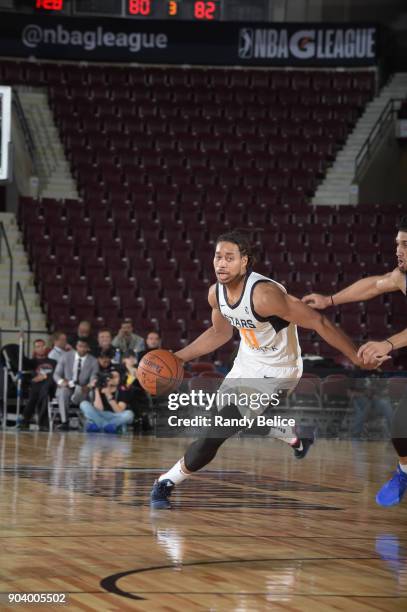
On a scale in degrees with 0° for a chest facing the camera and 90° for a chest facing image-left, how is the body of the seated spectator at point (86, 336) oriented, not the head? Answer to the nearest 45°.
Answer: approximately 0°

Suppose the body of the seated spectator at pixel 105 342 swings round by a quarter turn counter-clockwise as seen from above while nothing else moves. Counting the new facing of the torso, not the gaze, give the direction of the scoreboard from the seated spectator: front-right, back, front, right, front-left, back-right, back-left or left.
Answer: left

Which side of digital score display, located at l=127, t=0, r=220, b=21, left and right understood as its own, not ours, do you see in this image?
front

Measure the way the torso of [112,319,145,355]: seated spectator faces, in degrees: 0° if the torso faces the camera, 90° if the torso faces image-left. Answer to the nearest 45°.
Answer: approximately 0°

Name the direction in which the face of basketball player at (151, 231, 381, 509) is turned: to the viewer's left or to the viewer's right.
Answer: to the viewer's left

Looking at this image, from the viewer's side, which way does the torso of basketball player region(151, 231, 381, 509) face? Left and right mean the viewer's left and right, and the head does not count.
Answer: facing the viewer and to the left of the viewer

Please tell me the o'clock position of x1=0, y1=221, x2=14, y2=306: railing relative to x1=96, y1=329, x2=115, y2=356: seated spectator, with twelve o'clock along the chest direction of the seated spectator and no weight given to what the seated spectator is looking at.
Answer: The railing is roughly at 5 o'clock from the seated spectator.

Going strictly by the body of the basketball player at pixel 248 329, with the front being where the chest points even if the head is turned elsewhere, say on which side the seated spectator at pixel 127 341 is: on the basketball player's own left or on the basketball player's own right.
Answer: on the basketball player's own right

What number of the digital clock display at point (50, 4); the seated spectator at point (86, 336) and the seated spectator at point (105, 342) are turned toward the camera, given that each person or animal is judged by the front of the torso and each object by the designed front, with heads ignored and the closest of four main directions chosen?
3

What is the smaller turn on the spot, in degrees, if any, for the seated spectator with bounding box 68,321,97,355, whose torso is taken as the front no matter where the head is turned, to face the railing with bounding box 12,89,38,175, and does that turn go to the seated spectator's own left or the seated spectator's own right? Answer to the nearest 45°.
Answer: approximately 180°

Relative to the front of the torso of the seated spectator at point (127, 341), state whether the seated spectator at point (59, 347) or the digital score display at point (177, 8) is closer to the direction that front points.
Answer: the seated spectator

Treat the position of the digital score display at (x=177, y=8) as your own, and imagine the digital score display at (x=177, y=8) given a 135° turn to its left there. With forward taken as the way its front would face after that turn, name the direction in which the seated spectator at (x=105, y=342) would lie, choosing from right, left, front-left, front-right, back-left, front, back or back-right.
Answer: back-right
